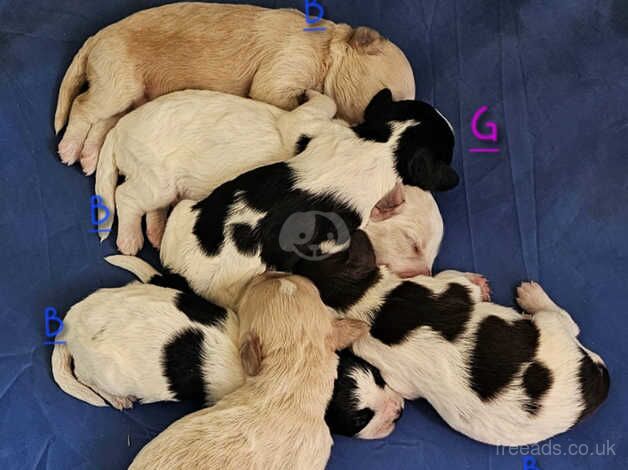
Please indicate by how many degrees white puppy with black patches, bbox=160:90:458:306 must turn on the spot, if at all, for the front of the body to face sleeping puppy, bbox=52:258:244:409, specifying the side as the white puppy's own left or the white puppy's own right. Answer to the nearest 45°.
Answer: approximately 180°

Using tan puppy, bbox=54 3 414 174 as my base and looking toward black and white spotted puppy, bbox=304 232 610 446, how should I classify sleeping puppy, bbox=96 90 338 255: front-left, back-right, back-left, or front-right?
front-right

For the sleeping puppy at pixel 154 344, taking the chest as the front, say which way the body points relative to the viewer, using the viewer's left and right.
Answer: facing to the right of the viewer

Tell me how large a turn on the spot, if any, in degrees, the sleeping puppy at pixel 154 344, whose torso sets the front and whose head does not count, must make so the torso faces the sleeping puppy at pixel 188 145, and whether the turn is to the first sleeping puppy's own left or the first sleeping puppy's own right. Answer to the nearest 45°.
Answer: approximately 90° to the first sleeping puppy's own left

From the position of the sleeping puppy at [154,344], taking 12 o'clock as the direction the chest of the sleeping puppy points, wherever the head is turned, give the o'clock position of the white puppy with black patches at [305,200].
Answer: The white puppy with black patches is roughly at 11 o'clock from the sleeping puppy.

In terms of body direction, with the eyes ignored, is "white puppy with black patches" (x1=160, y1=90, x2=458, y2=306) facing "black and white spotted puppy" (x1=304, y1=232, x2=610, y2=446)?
no

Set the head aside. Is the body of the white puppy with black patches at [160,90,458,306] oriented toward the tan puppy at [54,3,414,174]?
no

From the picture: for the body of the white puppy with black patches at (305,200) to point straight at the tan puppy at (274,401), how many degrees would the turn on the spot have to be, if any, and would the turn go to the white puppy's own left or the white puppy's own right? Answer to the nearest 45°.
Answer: approximately 135° to the white puppy's own right

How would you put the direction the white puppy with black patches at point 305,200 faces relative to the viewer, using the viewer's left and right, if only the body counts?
facing away from the viewer and to the right of the viewer
